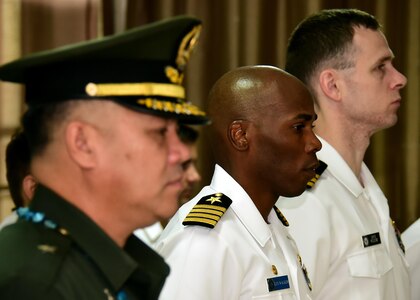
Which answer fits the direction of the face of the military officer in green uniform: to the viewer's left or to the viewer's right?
to the viewer's right

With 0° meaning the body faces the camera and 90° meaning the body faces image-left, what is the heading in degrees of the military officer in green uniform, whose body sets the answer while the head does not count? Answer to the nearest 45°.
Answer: approximately 270°
